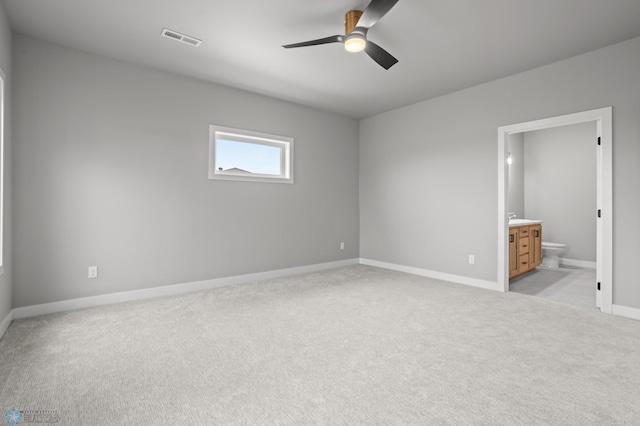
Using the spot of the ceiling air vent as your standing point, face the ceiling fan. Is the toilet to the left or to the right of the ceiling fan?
left

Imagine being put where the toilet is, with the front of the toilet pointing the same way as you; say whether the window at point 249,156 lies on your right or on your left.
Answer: on your right

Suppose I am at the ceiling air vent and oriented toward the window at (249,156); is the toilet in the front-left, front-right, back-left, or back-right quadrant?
front-right

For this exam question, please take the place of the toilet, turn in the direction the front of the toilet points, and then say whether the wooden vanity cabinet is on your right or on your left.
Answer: on your right

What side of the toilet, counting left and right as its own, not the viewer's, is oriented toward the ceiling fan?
right

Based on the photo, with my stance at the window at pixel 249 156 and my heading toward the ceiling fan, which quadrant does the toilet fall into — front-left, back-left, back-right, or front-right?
front-left

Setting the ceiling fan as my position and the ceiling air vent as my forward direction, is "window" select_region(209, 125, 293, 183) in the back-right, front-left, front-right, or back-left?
front-right
